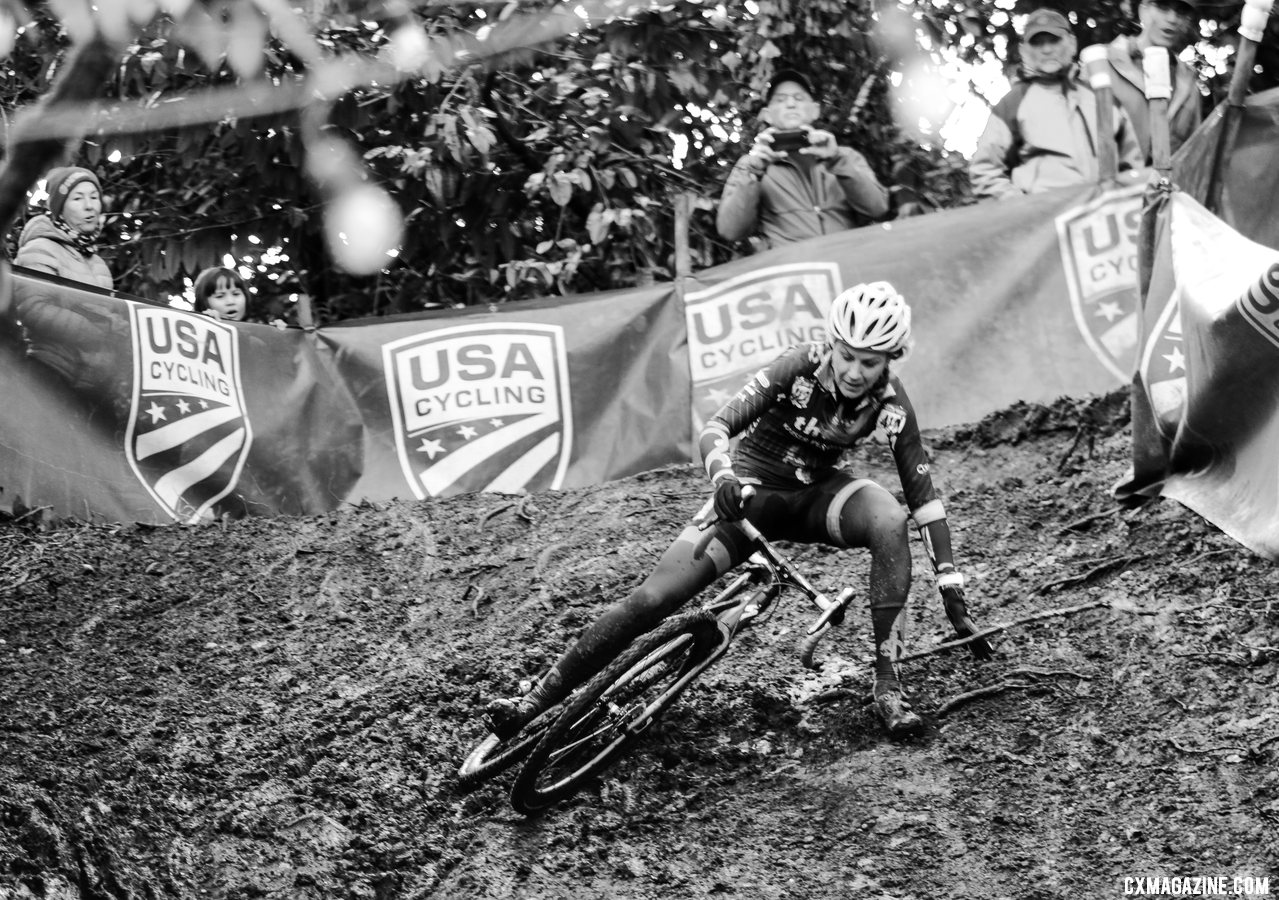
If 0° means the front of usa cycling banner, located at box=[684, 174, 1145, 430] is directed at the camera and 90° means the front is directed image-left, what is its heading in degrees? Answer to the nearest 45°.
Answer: approximately 0°

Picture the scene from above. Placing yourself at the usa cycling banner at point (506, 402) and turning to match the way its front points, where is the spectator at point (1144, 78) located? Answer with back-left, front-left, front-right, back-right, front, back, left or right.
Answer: left

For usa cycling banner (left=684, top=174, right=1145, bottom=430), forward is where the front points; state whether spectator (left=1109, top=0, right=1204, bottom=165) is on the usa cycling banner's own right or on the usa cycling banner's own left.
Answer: on the usa cycling banner's own left

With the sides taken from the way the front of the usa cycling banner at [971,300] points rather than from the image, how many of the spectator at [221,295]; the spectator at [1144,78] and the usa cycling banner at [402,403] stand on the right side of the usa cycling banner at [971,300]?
2

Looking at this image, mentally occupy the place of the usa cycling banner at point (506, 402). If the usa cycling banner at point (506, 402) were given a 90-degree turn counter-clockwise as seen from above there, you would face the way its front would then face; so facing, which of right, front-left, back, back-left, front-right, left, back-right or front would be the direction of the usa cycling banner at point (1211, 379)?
front-right

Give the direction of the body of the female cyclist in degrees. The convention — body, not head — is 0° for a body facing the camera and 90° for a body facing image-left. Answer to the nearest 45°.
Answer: approximately 0°

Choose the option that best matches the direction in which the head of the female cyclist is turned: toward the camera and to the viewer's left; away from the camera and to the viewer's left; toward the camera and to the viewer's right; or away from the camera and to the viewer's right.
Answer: toward the camera and to the viewer's left

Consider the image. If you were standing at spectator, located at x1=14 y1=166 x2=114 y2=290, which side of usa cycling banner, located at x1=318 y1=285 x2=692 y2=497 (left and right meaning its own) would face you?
right
